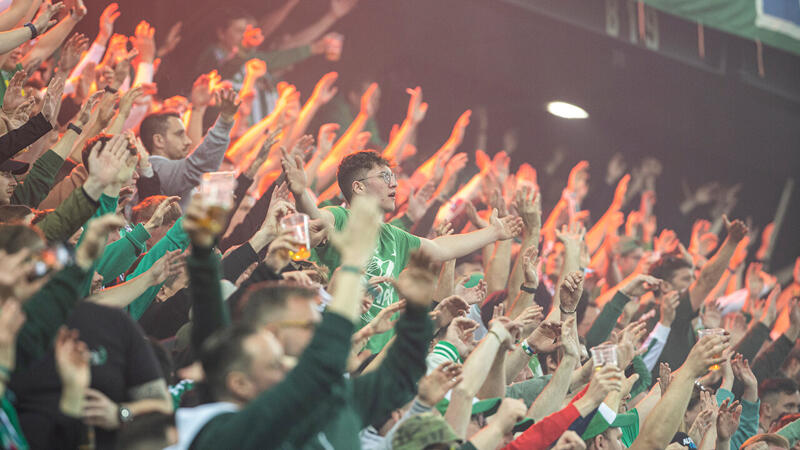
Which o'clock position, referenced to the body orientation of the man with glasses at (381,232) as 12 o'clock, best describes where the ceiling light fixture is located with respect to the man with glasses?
The ceiling light fixture is roughly at 8 o'clock from the man with glasses.

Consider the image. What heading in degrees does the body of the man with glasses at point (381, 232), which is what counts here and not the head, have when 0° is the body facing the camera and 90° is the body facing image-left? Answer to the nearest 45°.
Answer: approximately 315°
